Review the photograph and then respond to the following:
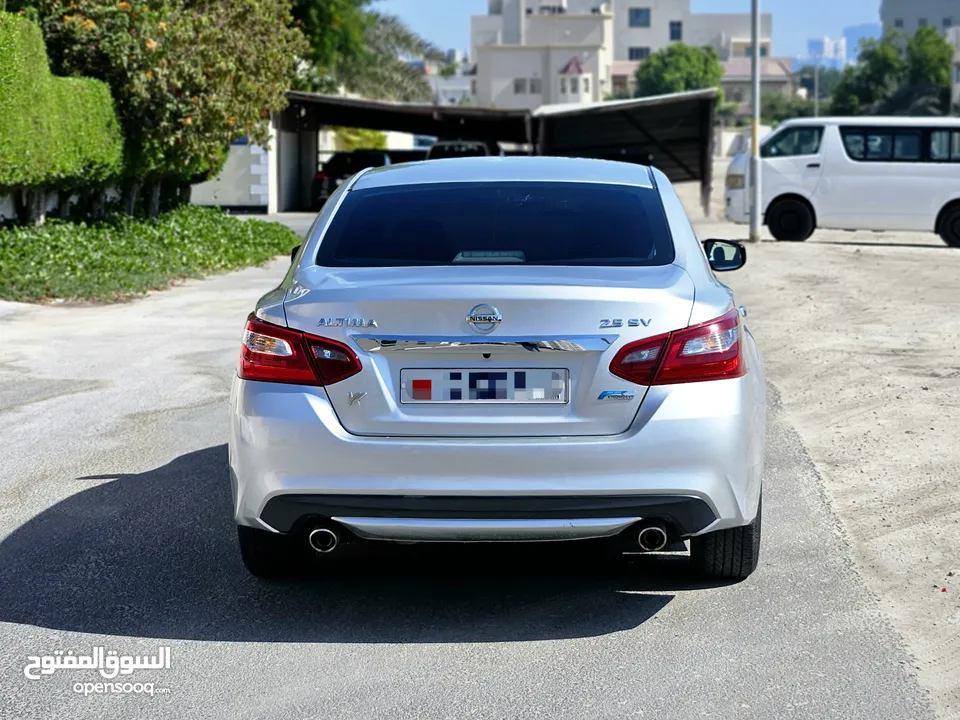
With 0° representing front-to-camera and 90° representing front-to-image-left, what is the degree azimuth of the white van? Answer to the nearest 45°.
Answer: approximately 90°

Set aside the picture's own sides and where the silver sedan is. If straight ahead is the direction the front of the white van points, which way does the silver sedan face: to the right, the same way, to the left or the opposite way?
to the right

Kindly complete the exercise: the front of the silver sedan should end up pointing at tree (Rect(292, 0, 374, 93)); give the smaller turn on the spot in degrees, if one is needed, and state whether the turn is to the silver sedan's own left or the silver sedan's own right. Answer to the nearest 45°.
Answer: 0° — it already faces it

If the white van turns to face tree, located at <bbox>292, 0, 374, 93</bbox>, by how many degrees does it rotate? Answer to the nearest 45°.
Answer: approximately 45° to its right

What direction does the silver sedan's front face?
away from the camera

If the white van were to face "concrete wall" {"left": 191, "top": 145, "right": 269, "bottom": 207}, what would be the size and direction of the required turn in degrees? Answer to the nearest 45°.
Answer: approximately 45° to its right

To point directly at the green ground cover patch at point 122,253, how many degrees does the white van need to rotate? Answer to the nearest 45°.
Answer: approximately 45° to its left

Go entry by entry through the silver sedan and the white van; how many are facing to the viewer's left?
1
